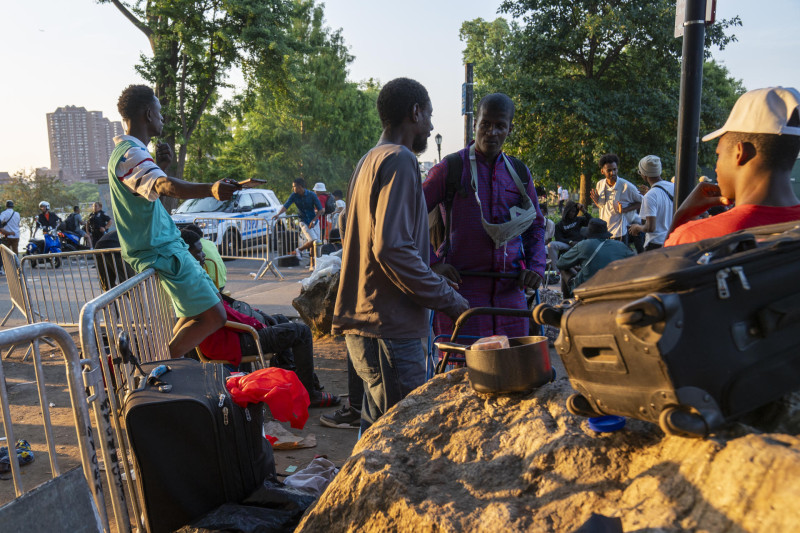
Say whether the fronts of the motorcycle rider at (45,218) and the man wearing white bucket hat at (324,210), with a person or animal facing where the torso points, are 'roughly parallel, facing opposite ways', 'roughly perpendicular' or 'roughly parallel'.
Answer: roughly perpendicular

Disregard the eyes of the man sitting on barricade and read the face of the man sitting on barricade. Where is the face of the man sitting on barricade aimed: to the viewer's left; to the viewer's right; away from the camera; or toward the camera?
to the viewer's right

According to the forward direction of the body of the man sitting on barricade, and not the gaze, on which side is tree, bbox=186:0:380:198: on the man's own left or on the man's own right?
on the man's own left

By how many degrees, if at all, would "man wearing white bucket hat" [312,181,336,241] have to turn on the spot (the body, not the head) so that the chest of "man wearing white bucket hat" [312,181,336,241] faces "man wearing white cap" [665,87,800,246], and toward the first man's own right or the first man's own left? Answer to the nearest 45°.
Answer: approximately 90° to the first man's own left

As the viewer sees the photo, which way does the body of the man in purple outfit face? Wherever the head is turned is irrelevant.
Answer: toward the camera

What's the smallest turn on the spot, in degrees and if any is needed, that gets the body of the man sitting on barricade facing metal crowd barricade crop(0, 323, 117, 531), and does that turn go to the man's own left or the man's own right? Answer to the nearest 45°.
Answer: approximately 90° to the man's own right

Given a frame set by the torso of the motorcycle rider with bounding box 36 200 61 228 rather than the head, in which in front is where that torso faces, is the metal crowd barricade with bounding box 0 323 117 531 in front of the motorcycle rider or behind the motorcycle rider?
in front

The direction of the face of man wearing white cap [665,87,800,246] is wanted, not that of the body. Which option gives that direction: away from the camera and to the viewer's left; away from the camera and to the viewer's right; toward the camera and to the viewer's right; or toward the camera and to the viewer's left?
away from the camera and to the viewer's left

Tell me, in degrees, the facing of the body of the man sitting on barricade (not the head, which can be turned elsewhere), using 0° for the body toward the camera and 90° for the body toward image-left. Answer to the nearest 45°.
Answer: approximately 270°

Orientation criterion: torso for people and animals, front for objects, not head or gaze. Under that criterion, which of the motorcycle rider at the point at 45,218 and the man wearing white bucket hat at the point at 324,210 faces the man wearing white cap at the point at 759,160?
the motorcycle rider

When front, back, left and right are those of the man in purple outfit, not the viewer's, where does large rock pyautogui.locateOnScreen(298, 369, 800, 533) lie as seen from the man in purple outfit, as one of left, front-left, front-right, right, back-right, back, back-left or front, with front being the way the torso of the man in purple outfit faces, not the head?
front
